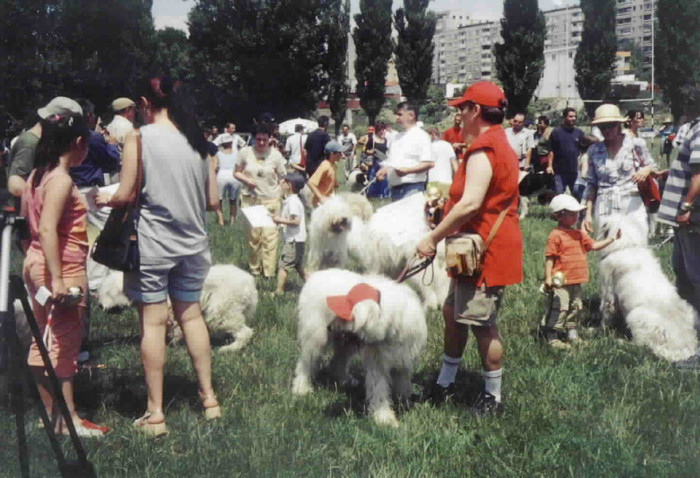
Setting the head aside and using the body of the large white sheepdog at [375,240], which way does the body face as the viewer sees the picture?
to the viewer's left

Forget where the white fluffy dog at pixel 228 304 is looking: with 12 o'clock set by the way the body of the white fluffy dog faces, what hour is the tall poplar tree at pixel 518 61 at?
The tall poplar tree is roughly at 4 o'clock from the white fluffy dog.

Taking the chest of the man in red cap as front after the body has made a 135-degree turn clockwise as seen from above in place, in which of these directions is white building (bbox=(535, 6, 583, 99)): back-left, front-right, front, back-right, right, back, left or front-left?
front-left

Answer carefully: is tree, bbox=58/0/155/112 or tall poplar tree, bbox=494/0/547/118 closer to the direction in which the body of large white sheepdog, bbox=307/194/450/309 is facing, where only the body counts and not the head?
the tree

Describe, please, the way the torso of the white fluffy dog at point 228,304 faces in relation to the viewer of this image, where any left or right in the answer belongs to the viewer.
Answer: facing to the left of the viewer

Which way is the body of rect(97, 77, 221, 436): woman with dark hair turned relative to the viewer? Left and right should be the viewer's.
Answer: facing away from the viewer and to the left of the viewer

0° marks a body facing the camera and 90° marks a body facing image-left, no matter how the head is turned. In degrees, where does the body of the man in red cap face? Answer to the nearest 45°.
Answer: approximately 90°
